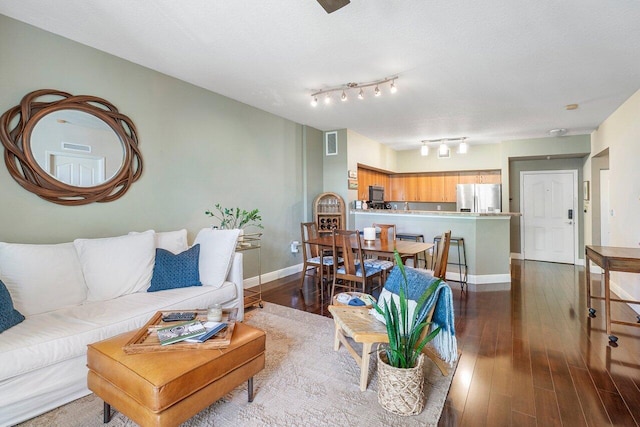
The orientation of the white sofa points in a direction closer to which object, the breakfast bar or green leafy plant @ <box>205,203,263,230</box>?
the breakfast bar

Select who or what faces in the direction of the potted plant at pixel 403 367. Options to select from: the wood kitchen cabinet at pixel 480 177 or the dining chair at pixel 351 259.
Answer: the wood kitchen cabinet

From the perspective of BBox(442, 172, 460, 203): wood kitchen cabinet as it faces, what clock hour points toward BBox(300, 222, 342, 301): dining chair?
The dining chair is roughly at 1 o'clock from the wood kitchen cabinet.

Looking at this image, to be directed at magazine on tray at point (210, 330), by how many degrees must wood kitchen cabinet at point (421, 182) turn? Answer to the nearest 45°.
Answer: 0° — it already faces it

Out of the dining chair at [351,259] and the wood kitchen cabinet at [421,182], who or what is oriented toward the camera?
the wood kitchen cabinet

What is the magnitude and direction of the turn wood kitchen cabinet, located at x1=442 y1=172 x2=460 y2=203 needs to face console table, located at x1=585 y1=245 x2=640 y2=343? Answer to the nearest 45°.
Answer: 0° — it already faces it

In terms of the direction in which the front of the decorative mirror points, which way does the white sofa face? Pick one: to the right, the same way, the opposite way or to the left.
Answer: the same way

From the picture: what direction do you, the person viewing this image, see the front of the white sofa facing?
facing the viewer and to the right of the viewer

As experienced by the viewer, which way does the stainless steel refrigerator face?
facing the viewer

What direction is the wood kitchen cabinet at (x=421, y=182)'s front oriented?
toward the camera

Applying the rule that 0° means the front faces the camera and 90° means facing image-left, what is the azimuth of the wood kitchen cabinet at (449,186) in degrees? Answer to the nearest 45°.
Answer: approximately 0°

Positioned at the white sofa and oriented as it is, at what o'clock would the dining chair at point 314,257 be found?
The dining chair is roughly at 10 o'clock from the white sofa.

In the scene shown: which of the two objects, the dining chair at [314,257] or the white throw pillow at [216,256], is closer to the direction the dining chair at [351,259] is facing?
the dining chair

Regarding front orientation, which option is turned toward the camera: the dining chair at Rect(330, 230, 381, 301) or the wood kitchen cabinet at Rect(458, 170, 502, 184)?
the wood kitchen cabinet

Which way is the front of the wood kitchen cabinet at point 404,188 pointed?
toward the camera

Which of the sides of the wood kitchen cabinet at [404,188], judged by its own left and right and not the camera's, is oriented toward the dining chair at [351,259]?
front

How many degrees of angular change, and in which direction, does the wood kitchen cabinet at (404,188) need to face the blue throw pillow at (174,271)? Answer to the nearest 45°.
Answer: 0° — it already faces it

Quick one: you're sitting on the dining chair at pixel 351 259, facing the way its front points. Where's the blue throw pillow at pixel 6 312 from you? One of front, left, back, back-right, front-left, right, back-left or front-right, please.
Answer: back

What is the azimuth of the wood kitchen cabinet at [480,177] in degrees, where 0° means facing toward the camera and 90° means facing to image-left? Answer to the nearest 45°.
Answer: approximately 0°

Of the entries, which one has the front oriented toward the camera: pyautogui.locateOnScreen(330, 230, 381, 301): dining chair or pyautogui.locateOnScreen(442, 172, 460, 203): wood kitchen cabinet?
the wood kitchen cabinet
